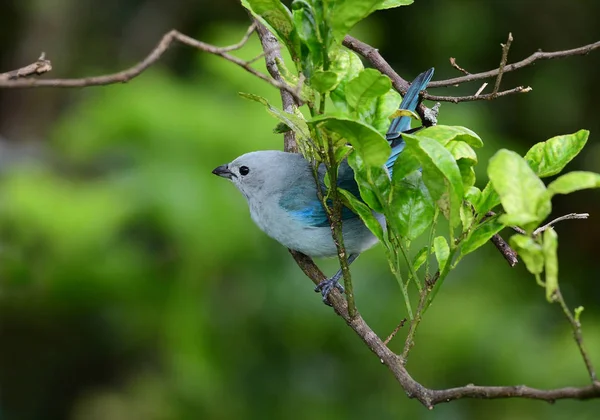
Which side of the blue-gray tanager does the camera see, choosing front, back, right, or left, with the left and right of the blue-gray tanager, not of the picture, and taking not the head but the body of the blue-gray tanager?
left

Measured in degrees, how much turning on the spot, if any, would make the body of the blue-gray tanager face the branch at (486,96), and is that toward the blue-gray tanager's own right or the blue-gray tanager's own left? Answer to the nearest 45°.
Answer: approximately 135° to the blue-gray tanager's own left

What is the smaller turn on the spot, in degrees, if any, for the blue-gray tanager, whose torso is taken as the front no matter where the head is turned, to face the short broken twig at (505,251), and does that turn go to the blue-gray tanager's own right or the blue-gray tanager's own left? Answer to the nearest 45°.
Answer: approximately 135° to the blue-gray tanager's own left
